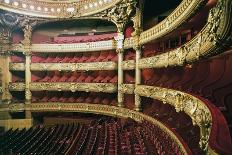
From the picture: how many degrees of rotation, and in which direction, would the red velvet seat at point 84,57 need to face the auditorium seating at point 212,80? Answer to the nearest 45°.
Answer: approximately 45° to its left

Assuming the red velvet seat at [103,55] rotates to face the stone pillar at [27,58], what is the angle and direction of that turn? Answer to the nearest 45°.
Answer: approximately 45° to its right

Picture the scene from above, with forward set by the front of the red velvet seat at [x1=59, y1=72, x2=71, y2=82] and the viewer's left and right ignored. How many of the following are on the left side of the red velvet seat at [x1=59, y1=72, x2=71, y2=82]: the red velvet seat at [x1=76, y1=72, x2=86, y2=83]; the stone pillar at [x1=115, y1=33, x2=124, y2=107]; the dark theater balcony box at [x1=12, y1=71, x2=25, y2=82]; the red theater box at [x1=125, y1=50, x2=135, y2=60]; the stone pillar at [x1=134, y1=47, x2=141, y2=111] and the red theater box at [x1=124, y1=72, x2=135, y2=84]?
5

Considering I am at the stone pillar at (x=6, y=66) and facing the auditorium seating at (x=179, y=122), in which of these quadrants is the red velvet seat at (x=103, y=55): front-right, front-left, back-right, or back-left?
front-left

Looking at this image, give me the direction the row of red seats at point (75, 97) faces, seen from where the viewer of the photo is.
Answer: facing the viewer

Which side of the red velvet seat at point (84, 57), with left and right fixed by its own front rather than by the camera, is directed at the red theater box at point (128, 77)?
left

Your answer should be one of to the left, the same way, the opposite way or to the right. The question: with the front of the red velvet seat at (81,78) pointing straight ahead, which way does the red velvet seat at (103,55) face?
the same way

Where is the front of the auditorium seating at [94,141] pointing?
to the viewer's left

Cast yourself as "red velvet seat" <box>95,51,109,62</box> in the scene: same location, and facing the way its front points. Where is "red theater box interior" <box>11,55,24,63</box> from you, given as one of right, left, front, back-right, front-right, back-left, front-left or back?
front-right

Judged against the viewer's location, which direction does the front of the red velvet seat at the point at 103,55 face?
facing the viewer and to the left of the viewer

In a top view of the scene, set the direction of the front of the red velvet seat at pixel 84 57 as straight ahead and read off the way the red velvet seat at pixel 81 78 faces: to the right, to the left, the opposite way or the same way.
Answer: the same way

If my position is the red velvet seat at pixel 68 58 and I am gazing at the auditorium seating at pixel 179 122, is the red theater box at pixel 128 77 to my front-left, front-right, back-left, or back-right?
front-left

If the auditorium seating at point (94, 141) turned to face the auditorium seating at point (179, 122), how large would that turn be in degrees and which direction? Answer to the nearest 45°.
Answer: approximately 180°

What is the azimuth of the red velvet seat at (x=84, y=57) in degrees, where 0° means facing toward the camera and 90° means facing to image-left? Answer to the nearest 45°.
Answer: approximately 45°
